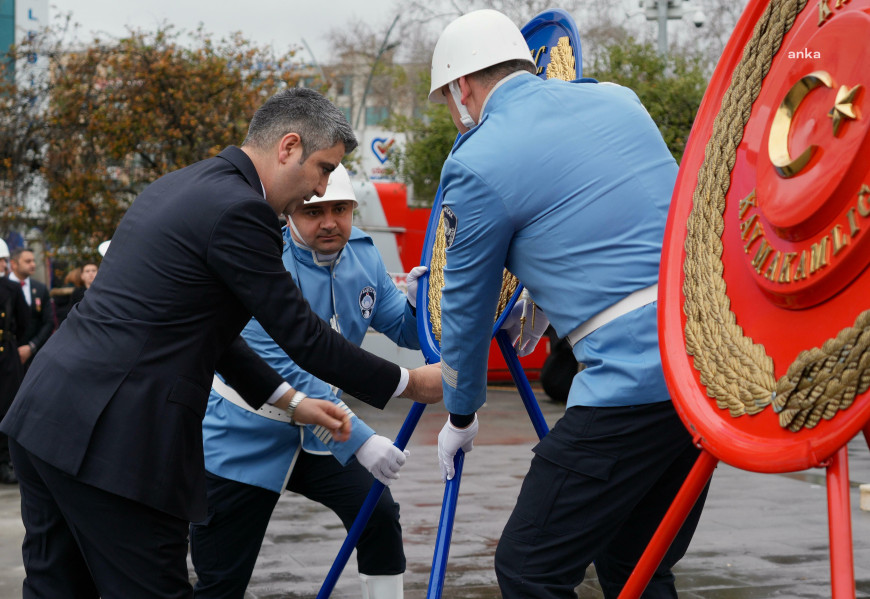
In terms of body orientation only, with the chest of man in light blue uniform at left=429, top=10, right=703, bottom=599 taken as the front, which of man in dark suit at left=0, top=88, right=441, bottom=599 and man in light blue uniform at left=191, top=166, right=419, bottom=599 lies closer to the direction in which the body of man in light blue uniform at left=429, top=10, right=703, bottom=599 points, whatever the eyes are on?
the man in light blue uniform

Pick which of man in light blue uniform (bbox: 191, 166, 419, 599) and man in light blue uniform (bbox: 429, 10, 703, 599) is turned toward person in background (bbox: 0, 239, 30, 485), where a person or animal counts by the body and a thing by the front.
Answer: man in light blue uniform (bbox: 429, 10, 703, 599)

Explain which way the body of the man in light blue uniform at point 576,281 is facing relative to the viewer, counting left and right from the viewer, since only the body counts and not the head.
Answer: facing away from the viewer and to the left of the viewer

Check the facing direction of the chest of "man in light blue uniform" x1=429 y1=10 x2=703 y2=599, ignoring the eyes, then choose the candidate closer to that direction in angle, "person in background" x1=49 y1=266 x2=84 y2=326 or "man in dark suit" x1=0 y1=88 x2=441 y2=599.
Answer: the person in background

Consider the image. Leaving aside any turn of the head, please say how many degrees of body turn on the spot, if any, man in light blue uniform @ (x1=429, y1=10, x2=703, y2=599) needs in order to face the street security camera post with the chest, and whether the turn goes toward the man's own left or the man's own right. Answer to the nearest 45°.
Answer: approximately 45° to the man's own right

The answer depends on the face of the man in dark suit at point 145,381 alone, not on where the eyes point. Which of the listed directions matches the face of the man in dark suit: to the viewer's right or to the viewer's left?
to the viewer's right

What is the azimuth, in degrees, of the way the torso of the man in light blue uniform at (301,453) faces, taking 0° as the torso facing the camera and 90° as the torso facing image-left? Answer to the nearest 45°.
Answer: approximately 315°

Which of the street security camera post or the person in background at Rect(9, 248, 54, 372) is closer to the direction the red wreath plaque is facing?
the person in background

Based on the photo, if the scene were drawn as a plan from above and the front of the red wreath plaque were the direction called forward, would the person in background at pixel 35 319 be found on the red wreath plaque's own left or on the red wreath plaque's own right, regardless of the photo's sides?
on the red wreath plaque's own right

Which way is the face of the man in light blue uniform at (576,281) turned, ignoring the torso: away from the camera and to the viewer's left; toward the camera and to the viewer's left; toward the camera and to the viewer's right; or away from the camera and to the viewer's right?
away from the camera and to the viewer's left

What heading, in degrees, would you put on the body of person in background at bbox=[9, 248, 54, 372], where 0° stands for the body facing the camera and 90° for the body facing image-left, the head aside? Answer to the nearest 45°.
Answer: approximately 315°

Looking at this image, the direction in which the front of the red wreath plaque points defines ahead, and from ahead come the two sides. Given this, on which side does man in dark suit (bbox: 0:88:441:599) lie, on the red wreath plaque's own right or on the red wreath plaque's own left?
on the red wreath plaque's own right
